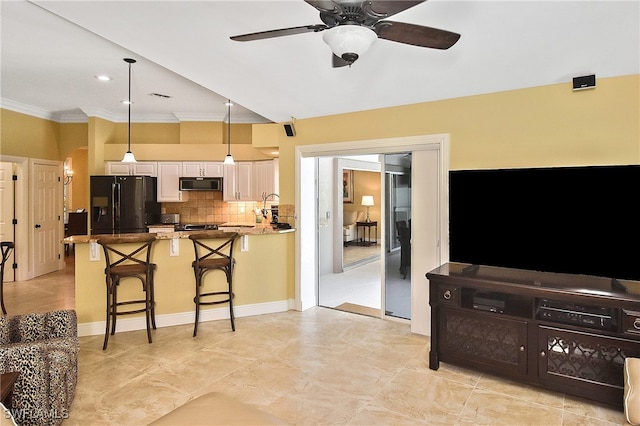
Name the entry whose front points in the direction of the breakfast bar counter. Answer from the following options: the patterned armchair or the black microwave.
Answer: the black microwave

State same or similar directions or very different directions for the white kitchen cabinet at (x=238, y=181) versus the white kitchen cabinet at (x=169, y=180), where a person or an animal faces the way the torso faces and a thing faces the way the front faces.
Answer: same or similar directions

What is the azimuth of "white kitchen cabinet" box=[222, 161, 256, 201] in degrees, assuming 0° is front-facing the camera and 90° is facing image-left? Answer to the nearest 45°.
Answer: approximately 0°

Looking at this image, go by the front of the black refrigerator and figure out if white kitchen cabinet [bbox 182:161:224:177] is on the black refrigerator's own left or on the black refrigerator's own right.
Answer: on the black refrigerator's own left

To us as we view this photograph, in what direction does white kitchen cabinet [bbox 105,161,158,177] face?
facing the viewer

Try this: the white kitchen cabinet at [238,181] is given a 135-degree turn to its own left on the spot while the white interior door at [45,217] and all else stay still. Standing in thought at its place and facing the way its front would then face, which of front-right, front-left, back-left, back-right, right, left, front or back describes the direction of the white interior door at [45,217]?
back-left

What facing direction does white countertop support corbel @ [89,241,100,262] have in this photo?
toward the camera

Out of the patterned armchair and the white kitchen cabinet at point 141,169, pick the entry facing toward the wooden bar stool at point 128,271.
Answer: the white kitchen cabinet

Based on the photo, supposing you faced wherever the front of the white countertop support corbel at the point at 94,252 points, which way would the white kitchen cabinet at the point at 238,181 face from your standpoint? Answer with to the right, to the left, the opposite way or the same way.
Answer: the same way

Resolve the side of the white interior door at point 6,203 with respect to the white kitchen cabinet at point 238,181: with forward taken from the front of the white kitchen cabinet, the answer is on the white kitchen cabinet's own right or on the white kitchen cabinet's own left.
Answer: on the white kitchen cabinet's own right

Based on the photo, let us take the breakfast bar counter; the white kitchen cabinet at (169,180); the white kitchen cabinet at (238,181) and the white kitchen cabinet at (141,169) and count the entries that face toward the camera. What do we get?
4

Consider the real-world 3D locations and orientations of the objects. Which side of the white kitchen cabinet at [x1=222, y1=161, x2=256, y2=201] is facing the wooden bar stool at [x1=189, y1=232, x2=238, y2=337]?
front

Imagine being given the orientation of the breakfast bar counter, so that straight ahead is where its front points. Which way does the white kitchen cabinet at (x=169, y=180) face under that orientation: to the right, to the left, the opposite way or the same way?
the same way

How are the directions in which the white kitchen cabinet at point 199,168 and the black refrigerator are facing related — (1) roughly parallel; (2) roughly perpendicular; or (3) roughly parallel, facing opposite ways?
roughly parallel

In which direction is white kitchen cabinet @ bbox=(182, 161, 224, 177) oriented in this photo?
toward the camera

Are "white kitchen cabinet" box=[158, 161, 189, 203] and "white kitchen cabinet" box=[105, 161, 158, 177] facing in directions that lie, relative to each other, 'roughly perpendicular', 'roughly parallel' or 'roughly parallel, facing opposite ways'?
roughly parallel

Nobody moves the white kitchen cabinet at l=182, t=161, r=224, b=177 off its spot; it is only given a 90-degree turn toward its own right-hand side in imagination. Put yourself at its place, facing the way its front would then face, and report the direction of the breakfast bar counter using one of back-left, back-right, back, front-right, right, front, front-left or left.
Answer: left

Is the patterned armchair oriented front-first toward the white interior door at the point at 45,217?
no

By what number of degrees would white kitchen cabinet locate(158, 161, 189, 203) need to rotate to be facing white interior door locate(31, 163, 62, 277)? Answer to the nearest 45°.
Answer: approximately 90° to its right
